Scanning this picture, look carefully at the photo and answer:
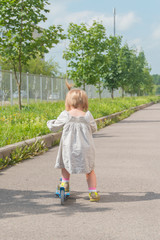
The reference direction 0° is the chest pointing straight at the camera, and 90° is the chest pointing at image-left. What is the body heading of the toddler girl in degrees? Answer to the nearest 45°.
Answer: approximately 180°

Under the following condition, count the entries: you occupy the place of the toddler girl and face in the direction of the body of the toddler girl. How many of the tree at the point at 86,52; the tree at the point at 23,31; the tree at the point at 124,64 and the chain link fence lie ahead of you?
4

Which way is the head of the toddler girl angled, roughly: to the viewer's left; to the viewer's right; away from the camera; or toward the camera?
away from the camera

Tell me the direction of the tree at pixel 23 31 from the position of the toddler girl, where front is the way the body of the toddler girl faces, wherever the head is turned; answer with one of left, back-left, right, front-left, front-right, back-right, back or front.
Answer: front

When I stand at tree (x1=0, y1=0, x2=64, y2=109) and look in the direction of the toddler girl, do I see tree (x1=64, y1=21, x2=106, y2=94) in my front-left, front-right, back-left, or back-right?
back-left

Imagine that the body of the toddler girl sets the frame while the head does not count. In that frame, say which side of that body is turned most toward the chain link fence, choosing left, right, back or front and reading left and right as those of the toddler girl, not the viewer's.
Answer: front

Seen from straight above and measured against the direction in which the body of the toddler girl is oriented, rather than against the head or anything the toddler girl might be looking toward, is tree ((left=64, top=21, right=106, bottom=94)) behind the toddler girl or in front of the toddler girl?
in front

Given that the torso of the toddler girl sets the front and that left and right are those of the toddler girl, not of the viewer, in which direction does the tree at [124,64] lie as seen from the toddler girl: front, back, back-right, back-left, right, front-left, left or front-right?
front
